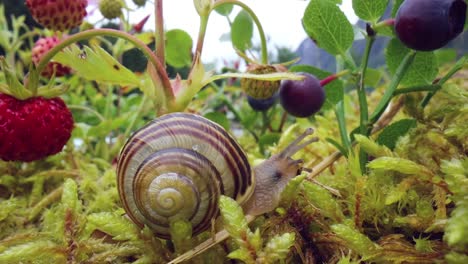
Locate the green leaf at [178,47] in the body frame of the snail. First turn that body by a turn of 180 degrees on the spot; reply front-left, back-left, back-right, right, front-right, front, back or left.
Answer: right

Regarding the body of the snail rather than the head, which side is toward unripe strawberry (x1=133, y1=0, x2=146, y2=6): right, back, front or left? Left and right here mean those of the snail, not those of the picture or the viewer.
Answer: left

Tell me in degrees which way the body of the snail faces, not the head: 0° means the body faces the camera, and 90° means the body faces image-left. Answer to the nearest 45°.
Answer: approximately 270°
